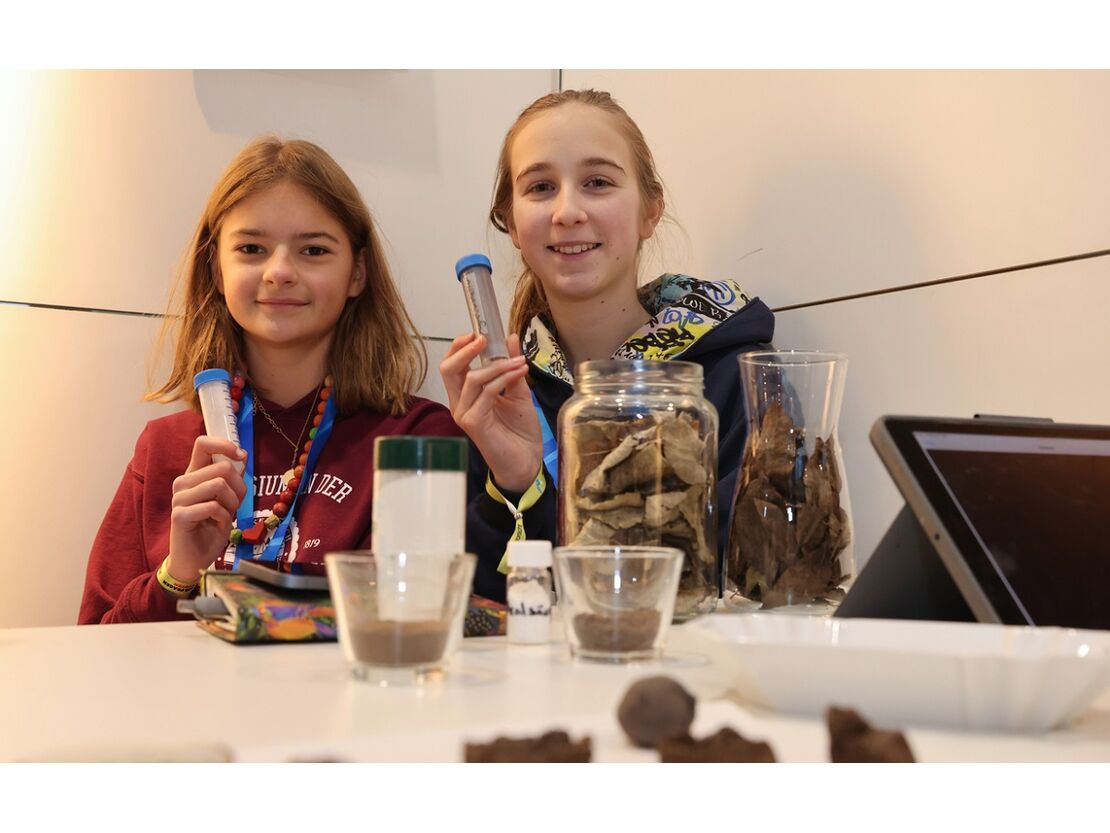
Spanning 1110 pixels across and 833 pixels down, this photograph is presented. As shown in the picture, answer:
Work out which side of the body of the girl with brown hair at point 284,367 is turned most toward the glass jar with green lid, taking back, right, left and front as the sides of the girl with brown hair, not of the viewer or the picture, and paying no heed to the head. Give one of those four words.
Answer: front

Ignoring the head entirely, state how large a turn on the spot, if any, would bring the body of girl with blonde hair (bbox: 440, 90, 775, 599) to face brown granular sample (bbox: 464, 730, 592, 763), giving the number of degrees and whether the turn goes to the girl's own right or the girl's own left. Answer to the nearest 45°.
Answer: approximately 45° to the girl's own left

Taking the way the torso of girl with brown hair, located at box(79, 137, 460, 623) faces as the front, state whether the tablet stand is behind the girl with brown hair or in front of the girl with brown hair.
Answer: in front

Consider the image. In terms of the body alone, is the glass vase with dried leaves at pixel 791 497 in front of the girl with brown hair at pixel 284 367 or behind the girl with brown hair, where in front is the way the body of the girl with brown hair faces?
in front

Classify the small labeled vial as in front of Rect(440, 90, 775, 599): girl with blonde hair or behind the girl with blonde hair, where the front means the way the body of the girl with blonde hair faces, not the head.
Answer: in front

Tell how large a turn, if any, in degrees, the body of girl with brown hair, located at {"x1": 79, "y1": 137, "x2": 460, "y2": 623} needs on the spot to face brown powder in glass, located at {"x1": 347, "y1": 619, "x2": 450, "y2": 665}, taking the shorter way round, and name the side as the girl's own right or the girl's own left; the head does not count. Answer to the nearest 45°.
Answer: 0° — they already face it

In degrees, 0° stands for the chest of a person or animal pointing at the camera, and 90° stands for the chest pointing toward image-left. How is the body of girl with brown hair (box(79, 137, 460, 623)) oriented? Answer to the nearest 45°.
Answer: approximately 0°

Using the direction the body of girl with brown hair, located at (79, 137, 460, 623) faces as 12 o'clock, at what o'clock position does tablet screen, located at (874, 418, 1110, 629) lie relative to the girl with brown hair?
The tablet screen is roughly at 11 o'clock from the girl with brown hair.

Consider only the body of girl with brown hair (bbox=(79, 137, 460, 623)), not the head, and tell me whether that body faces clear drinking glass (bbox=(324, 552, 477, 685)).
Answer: yes

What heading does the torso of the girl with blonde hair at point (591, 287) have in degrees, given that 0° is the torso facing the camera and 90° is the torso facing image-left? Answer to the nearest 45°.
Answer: approximately 45°

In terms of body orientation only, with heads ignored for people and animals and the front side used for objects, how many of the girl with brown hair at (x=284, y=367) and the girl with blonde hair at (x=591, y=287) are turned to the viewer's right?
0
